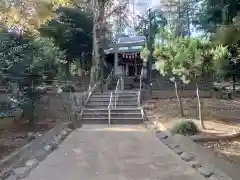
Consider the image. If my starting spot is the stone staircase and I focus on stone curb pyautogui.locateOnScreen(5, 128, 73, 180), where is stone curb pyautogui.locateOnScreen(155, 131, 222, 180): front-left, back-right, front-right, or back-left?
front-left

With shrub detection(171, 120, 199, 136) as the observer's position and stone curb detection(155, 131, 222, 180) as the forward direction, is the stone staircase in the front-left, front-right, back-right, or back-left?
back-right

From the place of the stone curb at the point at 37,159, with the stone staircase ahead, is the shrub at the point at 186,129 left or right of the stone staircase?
right

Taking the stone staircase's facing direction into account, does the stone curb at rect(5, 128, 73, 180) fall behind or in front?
in front

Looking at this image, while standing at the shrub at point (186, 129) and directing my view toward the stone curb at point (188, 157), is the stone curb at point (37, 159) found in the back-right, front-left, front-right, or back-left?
front-right

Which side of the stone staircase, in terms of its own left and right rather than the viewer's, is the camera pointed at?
front

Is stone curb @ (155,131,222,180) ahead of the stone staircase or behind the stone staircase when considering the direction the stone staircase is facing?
ahead

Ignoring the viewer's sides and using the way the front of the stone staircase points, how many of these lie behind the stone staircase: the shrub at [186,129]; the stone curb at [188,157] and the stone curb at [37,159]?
0
